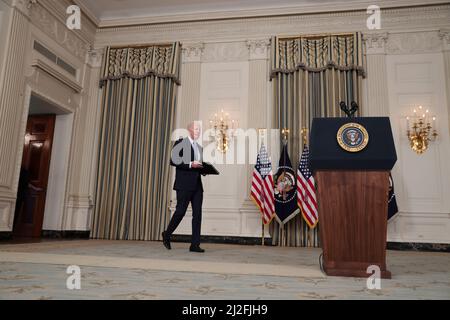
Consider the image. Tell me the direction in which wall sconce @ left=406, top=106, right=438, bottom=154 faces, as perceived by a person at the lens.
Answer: facing the viewer

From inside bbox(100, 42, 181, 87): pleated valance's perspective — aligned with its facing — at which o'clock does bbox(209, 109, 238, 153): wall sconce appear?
The wall sconce is roughly at 10 o'clock from the pleated valance.

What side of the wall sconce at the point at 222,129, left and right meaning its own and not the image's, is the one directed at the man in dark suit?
front

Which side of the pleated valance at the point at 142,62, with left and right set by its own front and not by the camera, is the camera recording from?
front

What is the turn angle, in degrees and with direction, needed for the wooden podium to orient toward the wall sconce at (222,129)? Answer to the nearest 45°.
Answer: approximately 135° to its right

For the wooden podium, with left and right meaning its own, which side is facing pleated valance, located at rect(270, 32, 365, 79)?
back

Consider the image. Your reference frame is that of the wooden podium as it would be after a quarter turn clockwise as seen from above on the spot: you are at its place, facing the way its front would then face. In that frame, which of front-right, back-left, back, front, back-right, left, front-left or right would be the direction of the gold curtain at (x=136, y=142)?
front-right

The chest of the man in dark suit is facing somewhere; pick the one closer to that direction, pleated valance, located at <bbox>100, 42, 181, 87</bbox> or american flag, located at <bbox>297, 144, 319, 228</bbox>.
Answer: the american flag

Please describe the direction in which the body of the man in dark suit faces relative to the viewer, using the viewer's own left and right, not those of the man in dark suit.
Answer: facing the viewer and to the right of the viewer

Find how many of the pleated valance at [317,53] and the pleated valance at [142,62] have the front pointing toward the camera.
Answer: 2

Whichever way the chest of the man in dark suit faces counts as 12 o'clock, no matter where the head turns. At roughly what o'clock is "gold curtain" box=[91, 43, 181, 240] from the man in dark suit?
The gold curtain is roughly at 7 o'clock from the man in dark suit.

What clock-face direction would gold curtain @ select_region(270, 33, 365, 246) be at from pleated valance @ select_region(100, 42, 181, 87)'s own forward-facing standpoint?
The gold curtain is roughly at 10 o'clock from the pleated valance.

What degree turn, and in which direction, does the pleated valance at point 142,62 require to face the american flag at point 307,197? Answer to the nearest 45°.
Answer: approximately 45° to its left

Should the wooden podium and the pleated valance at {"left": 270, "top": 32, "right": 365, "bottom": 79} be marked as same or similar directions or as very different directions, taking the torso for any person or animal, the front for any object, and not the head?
same or similar directions

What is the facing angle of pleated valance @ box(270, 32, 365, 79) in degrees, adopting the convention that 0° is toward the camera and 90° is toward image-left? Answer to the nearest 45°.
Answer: approximately 0°

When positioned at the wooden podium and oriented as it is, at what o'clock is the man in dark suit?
The man in dark suit is roughly at 4 o'clock from the wooden podium.
